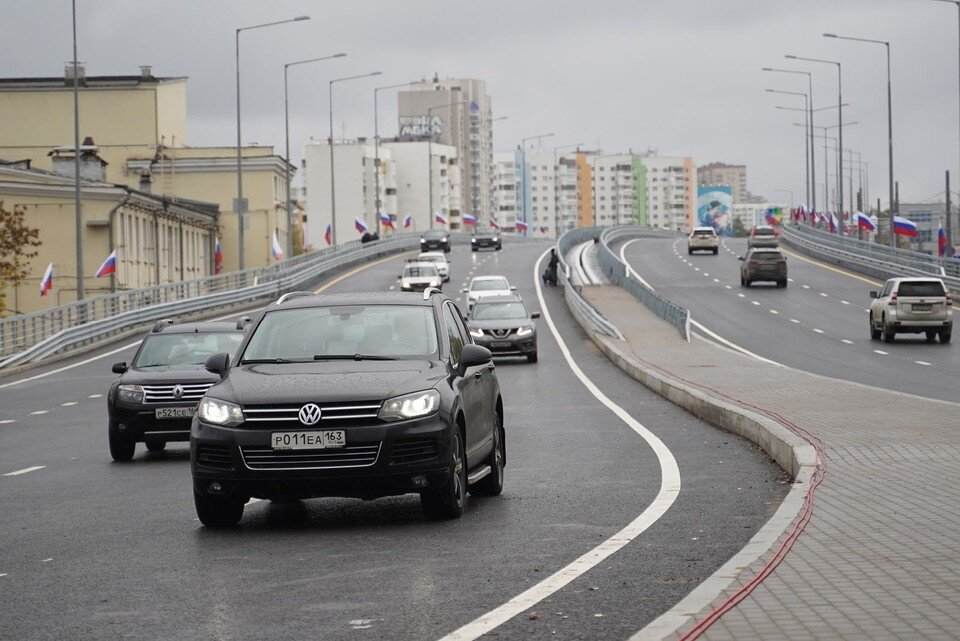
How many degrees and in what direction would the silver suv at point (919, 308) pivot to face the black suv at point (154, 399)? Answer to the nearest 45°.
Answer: approximately 180°

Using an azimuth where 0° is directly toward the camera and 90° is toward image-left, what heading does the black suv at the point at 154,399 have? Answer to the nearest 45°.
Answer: approximately 0°

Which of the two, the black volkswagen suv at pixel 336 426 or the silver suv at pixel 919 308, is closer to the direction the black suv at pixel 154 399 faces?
the black volkswagen suv

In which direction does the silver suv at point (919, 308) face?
away from the camera

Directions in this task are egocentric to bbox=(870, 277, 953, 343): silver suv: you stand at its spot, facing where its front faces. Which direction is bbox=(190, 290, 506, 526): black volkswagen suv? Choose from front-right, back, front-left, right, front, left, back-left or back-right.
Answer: back

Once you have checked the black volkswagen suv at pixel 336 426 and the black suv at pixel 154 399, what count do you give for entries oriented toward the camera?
2

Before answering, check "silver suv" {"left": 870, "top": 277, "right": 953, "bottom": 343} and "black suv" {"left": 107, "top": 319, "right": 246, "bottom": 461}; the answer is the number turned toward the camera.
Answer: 1
